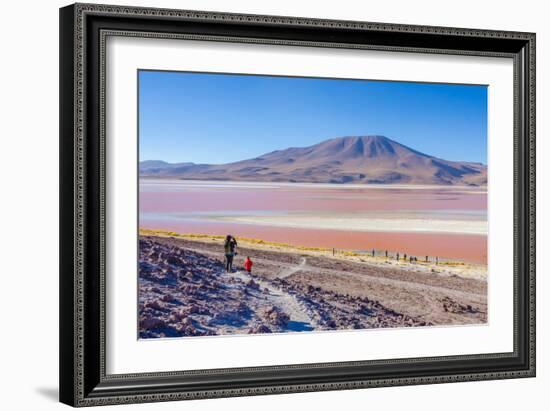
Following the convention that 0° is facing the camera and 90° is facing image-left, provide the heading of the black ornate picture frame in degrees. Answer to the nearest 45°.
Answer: approximately 315°
